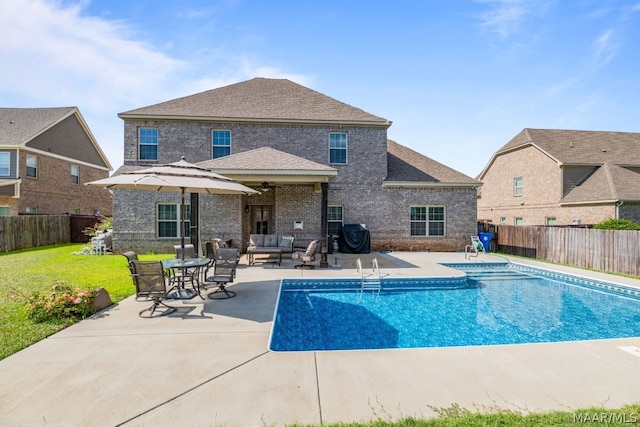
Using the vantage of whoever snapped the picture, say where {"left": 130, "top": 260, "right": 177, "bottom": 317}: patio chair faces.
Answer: facing away from the viewer and to the right of the viewer

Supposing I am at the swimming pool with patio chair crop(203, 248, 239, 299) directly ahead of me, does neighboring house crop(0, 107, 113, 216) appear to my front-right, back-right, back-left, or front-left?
front-right

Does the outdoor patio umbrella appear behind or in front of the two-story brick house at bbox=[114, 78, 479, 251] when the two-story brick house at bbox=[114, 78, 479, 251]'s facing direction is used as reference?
behind

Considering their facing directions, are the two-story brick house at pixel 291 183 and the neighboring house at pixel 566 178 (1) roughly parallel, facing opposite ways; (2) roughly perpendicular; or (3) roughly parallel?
roughly parallel

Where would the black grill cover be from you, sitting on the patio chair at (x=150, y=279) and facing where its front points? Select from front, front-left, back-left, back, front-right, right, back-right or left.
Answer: front

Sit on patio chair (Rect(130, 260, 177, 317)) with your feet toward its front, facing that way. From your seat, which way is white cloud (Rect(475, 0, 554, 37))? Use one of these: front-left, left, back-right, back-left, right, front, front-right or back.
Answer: front-right

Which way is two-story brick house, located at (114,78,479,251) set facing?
away from the camera

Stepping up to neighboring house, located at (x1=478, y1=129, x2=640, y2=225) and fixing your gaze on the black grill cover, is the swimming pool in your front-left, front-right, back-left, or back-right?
front-left

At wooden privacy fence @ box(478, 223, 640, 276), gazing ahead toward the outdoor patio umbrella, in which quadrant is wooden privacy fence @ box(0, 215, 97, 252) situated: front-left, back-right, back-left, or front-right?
front-right

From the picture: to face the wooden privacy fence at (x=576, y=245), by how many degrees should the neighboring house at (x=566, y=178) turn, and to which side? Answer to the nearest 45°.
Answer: approximately 135° to its left

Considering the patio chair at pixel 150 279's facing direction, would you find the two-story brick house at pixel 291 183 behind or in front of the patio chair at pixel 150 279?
in front

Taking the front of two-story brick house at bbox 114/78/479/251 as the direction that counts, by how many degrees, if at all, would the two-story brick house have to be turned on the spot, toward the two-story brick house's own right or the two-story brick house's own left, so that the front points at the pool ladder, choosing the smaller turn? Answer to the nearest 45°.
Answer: approximately 180°

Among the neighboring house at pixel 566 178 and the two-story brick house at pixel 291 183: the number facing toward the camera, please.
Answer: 0

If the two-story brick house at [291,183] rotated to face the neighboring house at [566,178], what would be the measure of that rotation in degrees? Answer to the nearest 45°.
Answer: approximately 90° to its right
